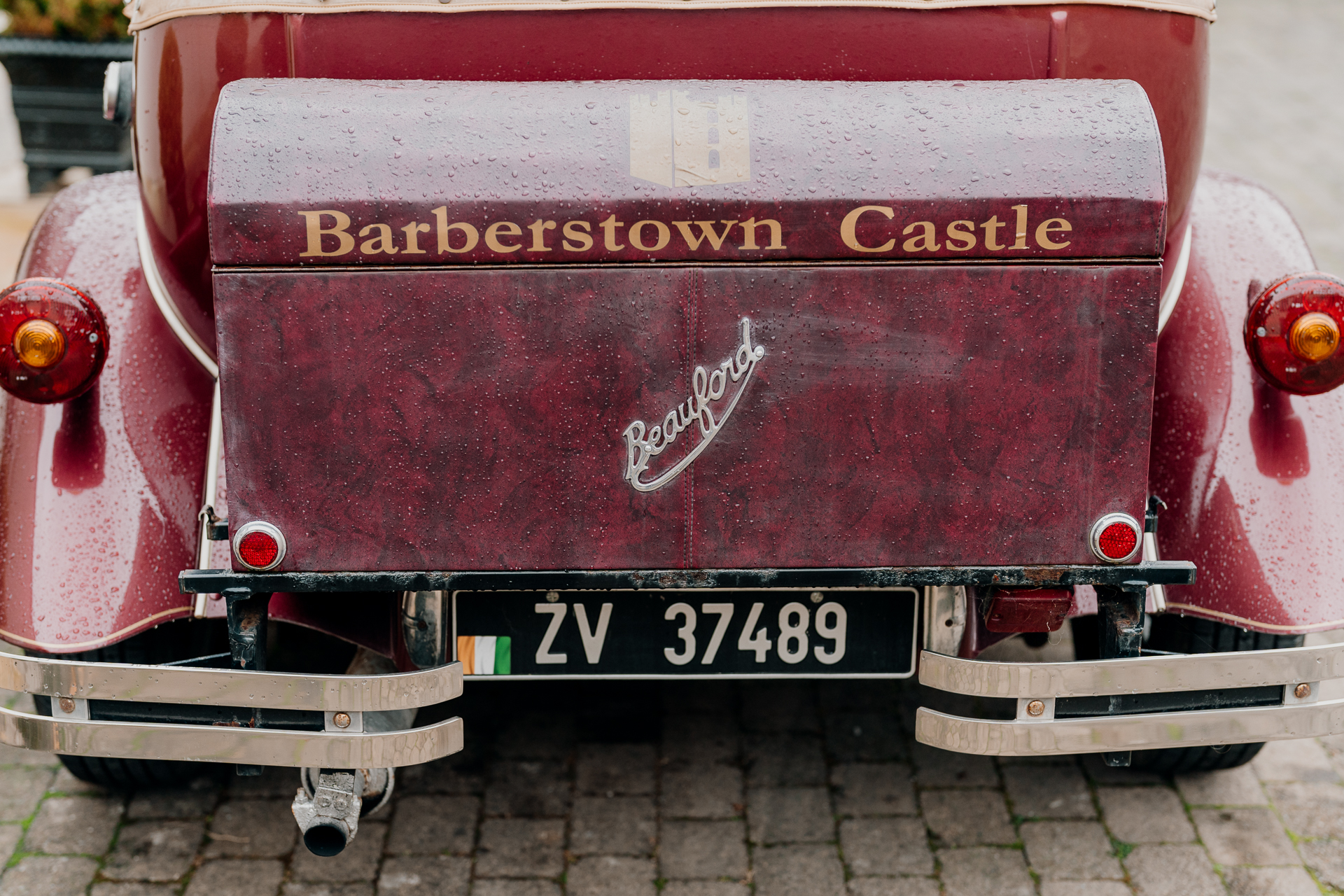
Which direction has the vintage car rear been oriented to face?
away from the camera

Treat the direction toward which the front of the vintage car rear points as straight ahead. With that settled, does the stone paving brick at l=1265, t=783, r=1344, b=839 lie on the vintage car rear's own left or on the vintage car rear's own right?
on the vintage car rear's own right

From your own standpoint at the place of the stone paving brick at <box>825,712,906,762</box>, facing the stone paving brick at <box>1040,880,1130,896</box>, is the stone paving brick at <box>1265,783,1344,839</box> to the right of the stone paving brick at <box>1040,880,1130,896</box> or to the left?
left
